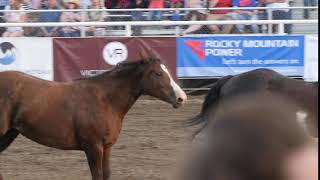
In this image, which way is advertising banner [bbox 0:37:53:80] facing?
toward the camera

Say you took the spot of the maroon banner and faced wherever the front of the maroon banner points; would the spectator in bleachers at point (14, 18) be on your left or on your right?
on your right

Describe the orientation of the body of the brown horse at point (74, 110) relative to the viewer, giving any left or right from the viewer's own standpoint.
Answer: facing to the right of the viewer

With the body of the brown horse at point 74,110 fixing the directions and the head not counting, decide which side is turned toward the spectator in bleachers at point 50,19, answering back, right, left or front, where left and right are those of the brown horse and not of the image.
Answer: left

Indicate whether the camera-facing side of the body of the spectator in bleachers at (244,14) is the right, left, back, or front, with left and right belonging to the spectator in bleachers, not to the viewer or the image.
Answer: front

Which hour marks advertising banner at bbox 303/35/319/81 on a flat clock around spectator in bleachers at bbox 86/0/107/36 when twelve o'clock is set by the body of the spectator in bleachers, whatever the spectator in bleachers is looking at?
The advertising banner is roughly at 10 o'clock from the spectator in bleachers.

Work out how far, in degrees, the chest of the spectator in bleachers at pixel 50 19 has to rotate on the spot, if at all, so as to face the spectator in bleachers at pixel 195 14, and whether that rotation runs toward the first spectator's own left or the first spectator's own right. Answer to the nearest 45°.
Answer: approximately 90° to the first spectator's own left

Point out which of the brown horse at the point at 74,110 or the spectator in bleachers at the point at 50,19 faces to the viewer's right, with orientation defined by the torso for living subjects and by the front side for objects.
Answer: the brown horse

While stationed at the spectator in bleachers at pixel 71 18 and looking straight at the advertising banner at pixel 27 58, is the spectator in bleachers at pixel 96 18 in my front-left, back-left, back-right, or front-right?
back-left

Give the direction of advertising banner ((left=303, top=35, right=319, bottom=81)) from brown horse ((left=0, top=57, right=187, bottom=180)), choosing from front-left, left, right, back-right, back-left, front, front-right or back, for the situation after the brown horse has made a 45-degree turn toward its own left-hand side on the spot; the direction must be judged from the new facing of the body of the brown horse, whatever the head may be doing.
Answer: front

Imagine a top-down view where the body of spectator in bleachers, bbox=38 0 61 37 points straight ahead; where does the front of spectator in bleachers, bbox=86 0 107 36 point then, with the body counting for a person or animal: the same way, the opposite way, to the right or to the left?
the same way

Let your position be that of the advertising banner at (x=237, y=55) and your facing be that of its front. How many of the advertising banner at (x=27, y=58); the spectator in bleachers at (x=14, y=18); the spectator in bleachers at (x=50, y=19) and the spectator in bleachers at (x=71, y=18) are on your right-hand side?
4

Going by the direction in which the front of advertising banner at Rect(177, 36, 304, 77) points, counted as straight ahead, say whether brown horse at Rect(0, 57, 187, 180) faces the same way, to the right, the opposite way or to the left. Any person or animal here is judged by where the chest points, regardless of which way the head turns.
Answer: to the left

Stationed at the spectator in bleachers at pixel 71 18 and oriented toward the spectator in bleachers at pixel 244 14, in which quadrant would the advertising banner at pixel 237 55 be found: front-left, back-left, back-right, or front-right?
front-right

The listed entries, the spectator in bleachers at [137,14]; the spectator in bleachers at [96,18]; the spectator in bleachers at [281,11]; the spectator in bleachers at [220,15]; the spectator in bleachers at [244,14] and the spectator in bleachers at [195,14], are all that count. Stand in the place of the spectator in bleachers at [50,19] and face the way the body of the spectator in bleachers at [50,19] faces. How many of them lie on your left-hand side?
6

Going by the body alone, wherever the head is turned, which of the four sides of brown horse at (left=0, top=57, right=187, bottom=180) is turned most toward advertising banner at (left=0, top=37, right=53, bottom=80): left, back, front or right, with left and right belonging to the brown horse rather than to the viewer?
left

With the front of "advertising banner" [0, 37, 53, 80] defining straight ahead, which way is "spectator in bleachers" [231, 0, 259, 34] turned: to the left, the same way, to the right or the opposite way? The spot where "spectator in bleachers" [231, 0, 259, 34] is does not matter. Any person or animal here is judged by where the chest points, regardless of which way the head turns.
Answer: the same way

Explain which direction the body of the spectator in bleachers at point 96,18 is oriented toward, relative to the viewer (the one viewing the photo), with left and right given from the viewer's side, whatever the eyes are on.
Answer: facing the viewer

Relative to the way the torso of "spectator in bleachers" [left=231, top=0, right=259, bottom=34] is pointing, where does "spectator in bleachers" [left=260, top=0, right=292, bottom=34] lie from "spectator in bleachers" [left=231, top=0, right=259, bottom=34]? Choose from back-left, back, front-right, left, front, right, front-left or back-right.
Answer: left
